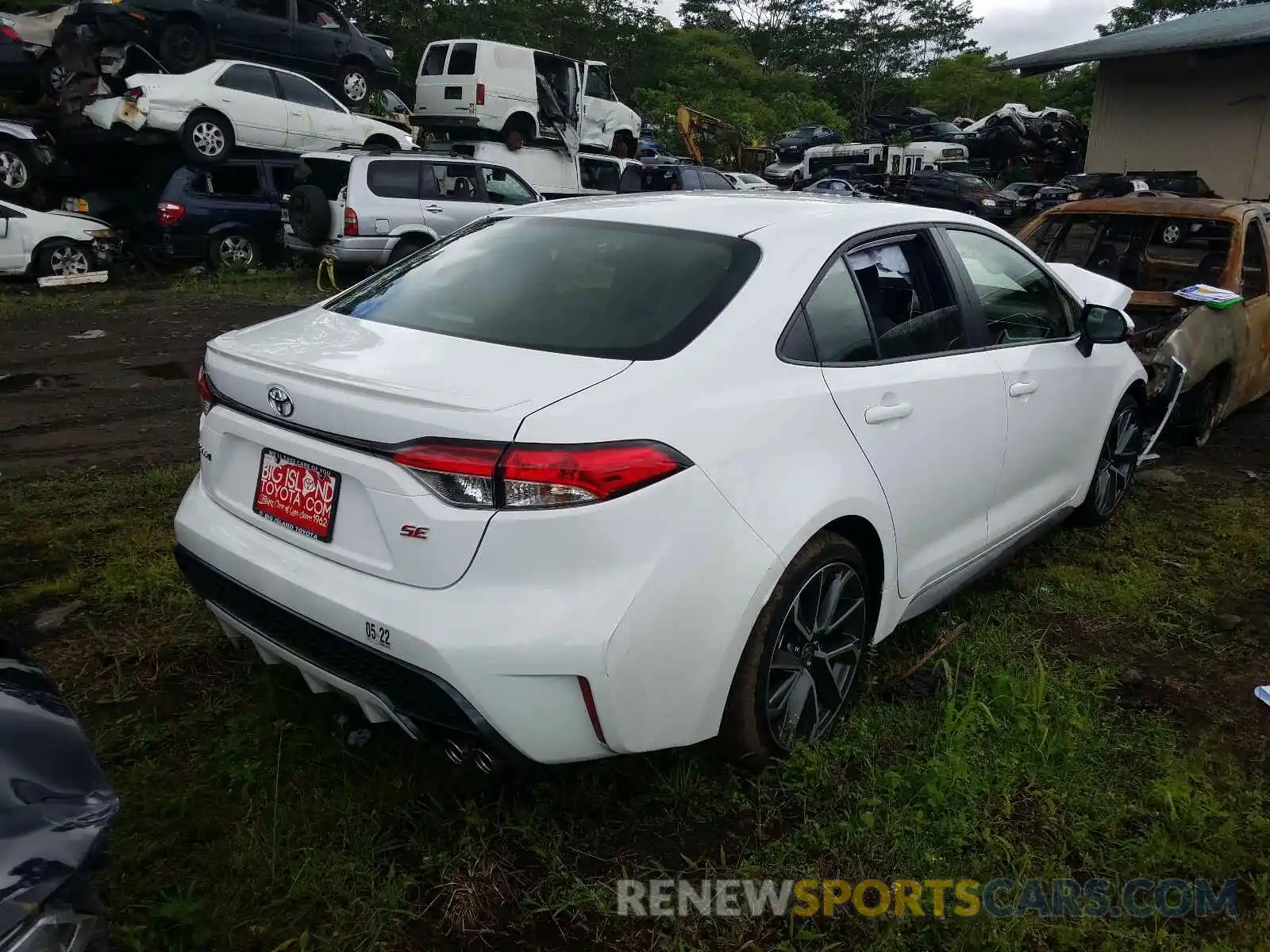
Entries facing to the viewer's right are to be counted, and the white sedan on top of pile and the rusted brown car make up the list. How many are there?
1

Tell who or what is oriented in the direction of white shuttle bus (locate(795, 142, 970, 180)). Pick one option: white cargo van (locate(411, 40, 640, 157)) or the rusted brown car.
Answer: white cargo van (locate(411, 40, 640, 157))

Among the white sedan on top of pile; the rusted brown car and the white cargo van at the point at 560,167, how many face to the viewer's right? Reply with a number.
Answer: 2

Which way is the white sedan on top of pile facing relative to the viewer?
to the viewer's right

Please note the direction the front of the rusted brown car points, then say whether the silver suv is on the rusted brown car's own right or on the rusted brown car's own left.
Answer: on the rusted brown car's own right

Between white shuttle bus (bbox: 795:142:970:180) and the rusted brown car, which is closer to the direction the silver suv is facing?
the white shuttle bus

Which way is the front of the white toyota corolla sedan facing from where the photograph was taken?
facing away from the viewer and to the right of the viewer

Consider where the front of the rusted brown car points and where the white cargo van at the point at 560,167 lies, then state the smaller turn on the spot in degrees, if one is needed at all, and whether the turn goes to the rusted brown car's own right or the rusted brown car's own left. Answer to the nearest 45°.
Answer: approximately 90° to the rusted brown car's own right

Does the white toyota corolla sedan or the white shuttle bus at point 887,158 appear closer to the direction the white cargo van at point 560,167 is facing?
the white shuttle bus

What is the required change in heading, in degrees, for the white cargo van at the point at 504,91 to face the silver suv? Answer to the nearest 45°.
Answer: approximately 135° to its right

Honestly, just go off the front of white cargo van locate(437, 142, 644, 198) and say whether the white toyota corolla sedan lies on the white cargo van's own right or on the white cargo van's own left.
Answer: on the white cargo van's own right

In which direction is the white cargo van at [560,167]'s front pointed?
to the viewer's right

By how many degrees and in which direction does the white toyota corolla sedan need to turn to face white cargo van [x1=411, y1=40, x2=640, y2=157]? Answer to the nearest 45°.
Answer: approximately 45° to its left

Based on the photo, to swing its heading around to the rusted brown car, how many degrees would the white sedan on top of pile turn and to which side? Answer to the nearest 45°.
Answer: approximately 45° to its right
